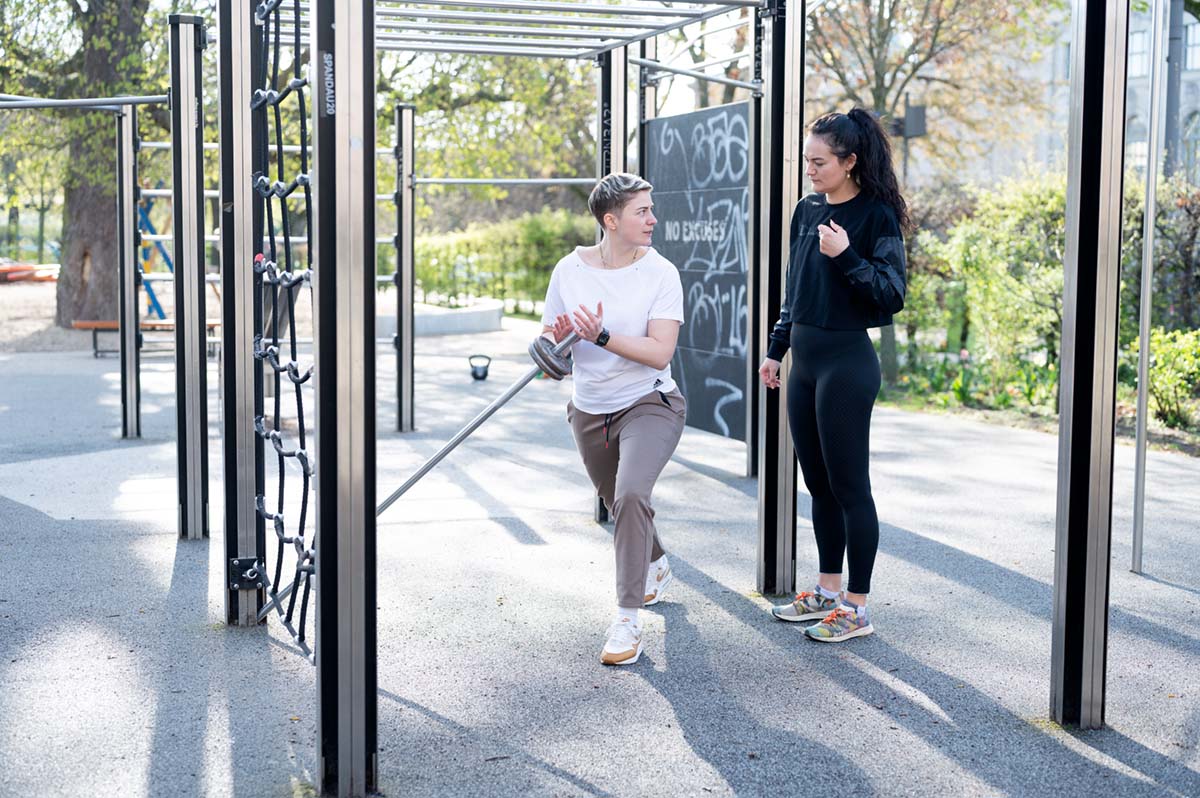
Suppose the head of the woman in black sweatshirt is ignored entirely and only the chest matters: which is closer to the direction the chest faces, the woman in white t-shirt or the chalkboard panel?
the woman in white t-shirt

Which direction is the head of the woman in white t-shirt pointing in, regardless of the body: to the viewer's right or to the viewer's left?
to the viewer's right

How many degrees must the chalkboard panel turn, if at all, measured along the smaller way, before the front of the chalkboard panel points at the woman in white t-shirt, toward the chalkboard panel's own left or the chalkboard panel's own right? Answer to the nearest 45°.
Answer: approximately 45° to the chalkboard panel's own left

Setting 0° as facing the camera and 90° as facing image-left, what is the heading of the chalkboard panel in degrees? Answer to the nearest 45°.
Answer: approximately 45°

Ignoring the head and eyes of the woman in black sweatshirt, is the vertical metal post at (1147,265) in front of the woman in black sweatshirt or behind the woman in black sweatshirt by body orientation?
behind

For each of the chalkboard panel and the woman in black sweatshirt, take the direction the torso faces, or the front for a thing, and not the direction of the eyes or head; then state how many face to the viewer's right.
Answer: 0

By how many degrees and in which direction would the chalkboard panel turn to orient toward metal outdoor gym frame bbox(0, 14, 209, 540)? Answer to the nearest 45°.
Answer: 0° — it already faces it

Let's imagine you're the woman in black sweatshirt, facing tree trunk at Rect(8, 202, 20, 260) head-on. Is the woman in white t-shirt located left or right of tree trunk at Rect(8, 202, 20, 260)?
left

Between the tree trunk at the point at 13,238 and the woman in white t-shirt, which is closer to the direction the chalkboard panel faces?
the woman in white t-shirt

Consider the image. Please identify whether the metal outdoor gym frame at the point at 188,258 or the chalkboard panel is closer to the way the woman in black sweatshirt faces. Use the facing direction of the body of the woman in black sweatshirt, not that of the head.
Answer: the metal outdoor gym frame

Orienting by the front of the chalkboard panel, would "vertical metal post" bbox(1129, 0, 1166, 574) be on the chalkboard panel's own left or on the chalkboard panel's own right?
on the chalkboard panel's own left

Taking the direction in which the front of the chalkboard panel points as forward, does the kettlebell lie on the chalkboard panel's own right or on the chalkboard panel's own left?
on the chalkboard panel's own right

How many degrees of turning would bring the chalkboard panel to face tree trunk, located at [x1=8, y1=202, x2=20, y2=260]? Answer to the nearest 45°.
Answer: approximately 90° to its right
